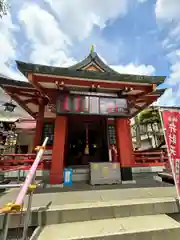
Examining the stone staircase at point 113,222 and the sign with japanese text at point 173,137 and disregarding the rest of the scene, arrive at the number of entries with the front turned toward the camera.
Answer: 2

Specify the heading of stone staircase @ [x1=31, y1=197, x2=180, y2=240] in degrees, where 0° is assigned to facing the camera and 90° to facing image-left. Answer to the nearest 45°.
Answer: approximately 0°

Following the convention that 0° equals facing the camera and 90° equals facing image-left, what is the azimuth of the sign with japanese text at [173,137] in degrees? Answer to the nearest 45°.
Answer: approximately 0°

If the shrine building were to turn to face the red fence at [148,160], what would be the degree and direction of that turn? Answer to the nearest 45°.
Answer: approximately 135° to its left

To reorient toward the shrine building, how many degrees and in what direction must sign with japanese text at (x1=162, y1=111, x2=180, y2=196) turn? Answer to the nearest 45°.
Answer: approximately 90° to its right

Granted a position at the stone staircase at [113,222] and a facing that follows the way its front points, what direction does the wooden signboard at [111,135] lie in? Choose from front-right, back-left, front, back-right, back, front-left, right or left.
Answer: back

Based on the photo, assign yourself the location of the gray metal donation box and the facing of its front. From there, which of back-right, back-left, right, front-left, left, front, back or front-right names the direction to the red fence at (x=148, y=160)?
back-left
